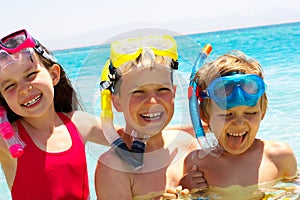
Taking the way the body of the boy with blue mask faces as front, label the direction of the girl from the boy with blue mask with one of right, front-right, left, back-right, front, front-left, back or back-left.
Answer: right

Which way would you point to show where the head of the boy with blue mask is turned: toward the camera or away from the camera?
toward the camera

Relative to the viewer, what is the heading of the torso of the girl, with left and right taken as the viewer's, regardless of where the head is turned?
facing the viewer

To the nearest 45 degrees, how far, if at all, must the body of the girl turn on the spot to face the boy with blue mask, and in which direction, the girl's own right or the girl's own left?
approximately 90° to the girl's own left

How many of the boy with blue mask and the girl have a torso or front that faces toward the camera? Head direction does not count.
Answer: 2

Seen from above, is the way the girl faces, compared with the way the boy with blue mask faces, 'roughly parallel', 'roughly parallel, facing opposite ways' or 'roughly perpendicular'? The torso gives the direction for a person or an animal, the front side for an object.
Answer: roughly parallel
